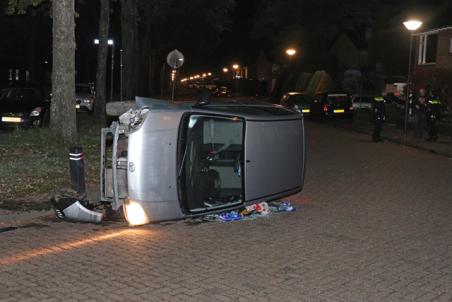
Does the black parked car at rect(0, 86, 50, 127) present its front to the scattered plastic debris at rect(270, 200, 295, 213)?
no

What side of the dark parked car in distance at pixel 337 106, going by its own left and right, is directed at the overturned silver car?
back

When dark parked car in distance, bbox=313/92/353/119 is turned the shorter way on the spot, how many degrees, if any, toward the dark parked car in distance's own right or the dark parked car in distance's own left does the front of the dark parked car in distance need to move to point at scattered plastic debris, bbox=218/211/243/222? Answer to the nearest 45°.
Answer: approximately 180°

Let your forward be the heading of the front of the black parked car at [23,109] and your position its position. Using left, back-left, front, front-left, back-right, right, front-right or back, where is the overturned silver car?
front-left

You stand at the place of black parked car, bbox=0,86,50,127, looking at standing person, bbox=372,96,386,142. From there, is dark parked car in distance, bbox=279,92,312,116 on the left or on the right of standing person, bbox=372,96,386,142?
left

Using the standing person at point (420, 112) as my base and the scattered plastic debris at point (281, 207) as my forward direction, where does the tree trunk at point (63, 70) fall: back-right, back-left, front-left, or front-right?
front-right

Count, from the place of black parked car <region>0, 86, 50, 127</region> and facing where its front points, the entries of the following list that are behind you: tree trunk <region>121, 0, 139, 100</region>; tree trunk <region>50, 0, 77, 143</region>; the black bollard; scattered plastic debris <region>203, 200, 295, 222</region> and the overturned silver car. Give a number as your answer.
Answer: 1

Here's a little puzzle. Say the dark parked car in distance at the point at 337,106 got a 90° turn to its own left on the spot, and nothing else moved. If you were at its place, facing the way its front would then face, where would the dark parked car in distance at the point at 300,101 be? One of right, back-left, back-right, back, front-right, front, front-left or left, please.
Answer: front-right

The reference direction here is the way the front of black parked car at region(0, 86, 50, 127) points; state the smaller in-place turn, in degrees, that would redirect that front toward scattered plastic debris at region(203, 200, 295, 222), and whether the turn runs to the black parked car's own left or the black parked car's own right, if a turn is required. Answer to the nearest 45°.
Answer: approximately 45° to the black parked car's own left

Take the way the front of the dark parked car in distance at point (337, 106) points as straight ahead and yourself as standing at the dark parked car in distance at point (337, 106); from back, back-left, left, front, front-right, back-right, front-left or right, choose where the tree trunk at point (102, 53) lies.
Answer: back-left

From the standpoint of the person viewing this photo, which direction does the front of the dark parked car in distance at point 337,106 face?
facing away from the viewer

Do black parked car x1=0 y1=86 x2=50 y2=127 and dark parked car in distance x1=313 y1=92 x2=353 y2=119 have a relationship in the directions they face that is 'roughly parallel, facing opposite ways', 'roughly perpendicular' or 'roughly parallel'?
roughly parallel, facing opposite ways

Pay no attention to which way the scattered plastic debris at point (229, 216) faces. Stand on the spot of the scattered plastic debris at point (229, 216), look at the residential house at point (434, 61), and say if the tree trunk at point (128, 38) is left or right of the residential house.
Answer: left

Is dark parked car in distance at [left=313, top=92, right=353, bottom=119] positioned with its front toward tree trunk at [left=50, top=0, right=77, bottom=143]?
no

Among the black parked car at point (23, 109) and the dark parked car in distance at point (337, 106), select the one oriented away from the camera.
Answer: the dark parked car in distance

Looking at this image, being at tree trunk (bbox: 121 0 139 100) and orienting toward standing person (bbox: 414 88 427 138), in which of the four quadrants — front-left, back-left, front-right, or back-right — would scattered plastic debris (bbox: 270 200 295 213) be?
front-right

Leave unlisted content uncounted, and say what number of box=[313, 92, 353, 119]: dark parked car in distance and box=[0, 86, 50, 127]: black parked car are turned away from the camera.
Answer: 1

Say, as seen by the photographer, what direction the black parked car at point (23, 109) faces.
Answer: facing the viewer and to the left of the viewer
